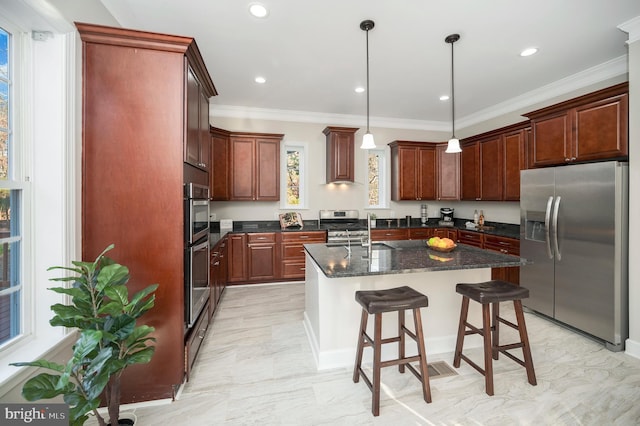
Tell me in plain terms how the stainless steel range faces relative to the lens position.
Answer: facing the viewer

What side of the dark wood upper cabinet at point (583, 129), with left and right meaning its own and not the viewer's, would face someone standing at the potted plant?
front

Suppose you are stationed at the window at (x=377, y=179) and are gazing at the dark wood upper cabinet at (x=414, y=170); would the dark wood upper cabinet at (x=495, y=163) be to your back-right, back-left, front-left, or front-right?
front-right

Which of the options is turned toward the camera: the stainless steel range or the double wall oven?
the stainless steel range

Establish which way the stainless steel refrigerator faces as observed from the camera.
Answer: facing the viewer and to the left of the viewer

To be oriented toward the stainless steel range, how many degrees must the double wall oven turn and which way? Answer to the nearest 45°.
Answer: approximately 45° to its left

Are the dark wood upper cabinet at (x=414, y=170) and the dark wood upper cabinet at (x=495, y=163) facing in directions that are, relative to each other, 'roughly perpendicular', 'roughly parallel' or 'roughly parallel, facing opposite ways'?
roughly perpendicular

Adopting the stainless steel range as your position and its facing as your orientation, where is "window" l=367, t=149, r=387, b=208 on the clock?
The window is roughly at 8 o'clock from the stainless steel range.

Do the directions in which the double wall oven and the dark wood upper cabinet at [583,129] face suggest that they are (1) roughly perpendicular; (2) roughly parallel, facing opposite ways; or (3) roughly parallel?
roughly parallel, facing opposite ways

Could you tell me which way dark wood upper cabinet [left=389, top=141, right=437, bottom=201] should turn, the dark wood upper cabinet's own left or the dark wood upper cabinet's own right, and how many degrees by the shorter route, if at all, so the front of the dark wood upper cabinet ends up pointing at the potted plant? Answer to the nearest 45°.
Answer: approximately 45° to the dark wood upper cabinet's own right

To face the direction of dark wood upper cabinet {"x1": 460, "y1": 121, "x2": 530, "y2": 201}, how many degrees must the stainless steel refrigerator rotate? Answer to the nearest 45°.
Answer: approximately 90° to its right

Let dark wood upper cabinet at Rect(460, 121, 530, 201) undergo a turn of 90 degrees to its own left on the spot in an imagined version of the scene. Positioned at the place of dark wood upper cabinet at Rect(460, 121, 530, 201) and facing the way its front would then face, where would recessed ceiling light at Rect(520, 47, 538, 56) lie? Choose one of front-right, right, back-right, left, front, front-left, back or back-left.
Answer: front-right

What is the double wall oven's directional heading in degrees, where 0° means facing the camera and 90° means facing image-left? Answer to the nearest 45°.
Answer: approximately 270°

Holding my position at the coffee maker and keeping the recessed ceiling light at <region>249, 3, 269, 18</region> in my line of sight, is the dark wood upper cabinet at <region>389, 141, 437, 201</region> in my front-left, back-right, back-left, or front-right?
front-right

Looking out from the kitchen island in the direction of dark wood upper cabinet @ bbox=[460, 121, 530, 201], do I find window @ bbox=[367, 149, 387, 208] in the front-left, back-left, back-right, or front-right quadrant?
front-left

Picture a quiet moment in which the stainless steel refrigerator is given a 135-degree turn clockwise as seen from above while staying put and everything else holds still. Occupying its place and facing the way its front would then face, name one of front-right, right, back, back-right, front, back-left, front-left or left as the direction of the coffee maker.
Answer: front-left
